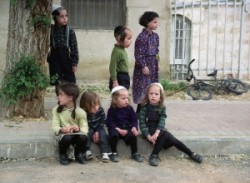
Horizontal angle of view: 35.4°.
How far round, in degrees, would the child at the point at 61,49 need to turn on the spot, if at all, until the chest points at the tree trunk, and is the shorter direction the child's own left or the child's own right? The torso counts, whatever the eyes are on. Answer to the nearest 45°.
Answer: approximately 45° to the child's own right

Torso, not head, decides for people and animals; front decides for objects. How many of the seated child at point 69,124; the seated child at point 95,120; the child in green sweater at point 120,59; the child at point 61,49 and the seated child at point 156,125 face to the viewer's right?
1

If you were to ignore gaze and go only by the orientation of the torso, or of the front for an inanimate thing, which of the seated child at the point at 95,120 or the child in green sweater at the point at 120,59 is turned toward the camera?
the seated child

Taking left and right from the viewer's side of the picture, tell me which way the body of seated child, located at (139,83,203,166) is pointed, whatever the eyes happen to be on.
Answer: facing the viewer

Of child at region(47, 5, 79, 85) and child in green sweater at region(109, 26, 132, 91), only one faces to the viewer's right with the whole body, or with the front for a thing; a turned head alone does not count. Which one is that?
the child in green sweater

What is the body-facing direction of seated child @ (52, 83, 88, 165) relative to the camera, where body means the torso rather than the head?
toward the camera

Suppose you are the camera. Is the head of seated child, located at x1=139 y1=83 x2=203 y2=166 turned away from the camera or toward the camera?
toward the camera

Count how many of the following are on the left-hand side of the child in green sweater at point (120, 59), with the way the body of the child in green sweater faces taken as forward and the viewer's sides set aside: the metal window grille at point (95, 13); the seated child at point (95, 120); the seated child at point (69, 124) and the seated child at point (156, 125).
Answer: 1

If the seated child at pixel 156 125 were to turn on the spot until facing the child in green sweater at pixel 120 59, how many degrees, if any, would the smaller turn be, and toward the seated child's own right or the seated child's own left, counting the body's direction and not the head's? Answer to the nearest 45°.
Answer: approximately 135° to the seated child's own right

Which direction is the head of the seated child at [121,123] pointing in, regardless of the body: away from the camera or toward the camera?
toward the camera

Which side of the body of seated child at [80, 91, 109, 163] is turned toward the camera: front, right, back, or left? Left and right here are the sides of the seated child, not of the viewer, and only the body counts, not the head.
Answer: front
